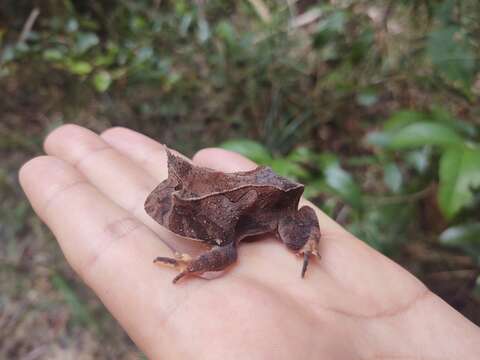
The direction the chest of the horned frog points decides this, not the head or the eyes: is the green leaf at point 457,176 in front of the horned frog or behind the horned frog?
behind

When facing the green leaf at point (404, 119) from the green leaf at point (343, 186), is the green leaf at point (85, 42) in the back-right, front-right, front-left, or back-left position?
back-left
